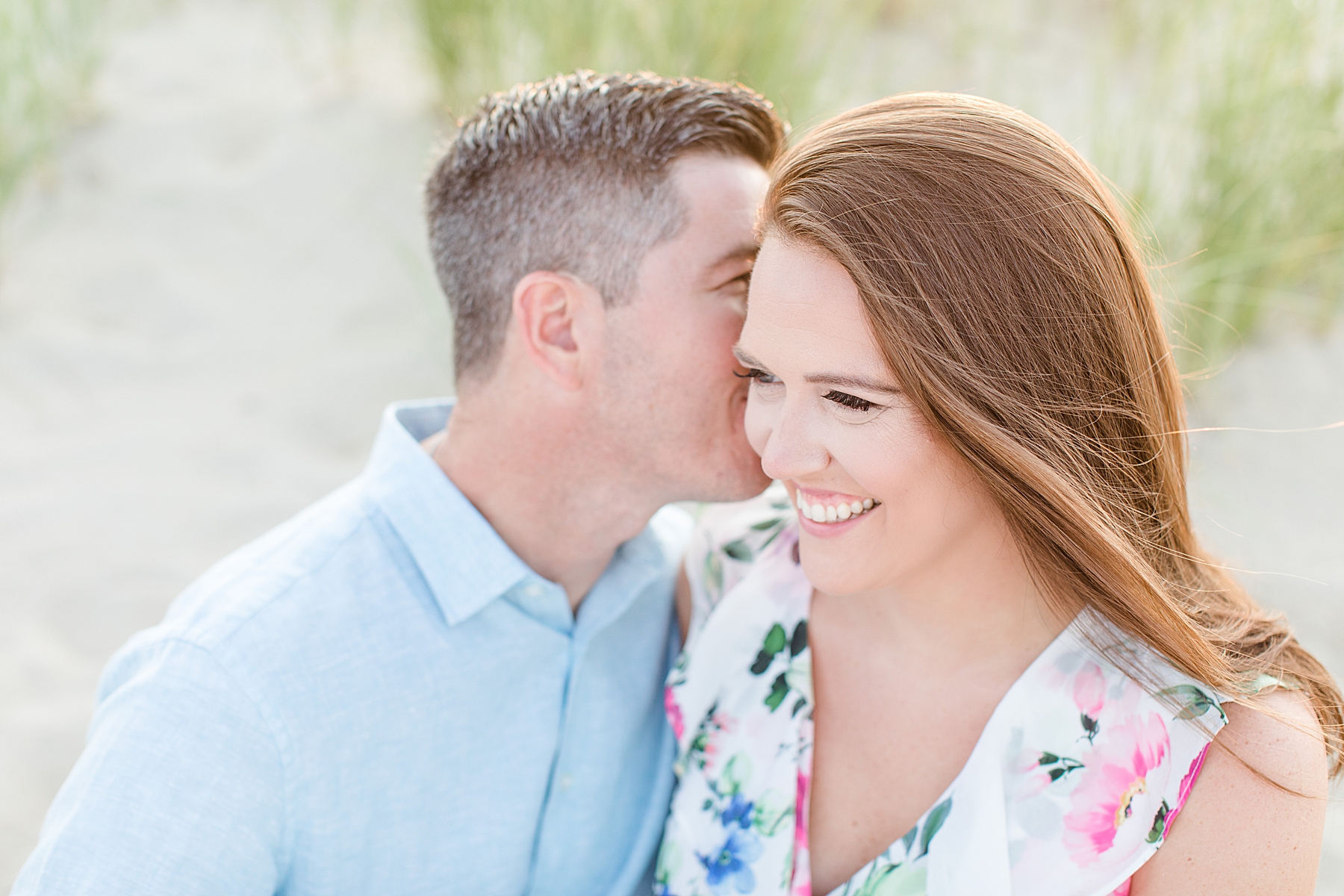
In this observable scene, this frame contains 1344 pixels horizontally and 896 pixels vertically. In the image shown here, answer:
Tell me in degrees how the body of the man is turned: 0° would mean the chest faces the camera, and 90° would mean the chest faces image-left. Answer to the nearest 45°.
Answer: approximately 315°

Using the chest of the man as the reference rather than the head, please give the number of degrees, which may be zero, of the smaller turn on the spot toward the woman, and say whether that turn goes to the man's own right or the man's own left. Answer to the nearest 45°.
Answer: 0° — they already face them

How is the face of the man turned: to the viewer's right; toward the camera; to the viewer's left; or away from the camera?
to the viewer's right

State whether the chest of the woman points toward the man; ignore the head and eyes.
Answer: no

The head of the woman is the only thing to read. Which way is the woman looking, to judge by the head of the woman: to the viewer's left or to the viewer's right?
to the viewer's left

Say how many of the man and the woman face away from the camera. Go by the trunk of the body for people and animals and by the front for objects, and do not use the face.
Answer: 0

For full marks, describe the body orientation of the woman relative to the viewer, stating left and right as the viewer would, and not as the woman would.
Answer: facing the viewer and to the left of the viewer
